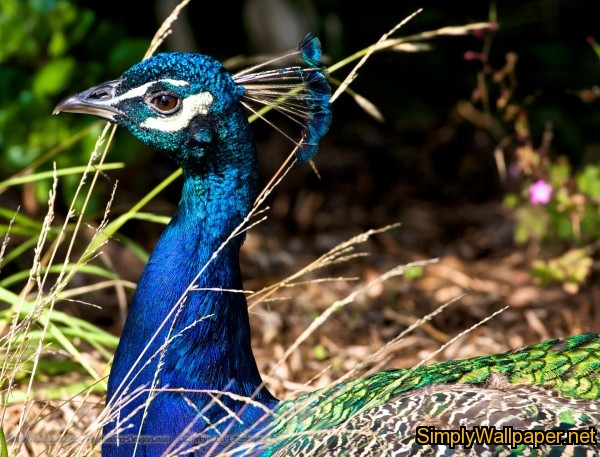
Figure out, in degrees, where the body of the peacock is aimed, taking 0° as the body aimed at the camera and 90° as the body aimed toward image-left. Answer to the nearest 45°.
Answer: approximately 90°

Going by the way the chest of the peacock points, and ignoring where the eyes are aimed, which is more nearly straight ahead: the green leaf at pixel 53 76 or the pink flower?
the green leaf

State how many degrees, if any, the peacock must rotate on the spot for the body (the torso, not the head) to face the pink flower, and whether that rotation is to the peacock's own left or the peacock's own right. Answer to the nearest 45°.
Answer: approximately 135° to the peacock's own right

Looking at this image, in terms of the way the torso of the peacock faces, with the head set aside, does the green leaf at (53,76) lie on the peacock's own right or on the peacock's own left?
on the peacock's own right
